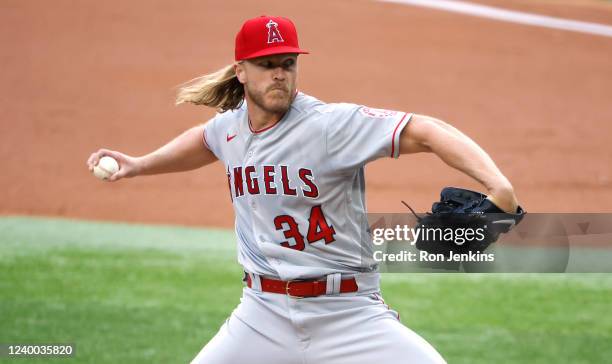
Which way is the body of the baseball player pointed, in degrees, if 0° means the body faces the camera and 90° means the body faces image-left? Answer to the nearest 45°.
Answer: approximately 45°
